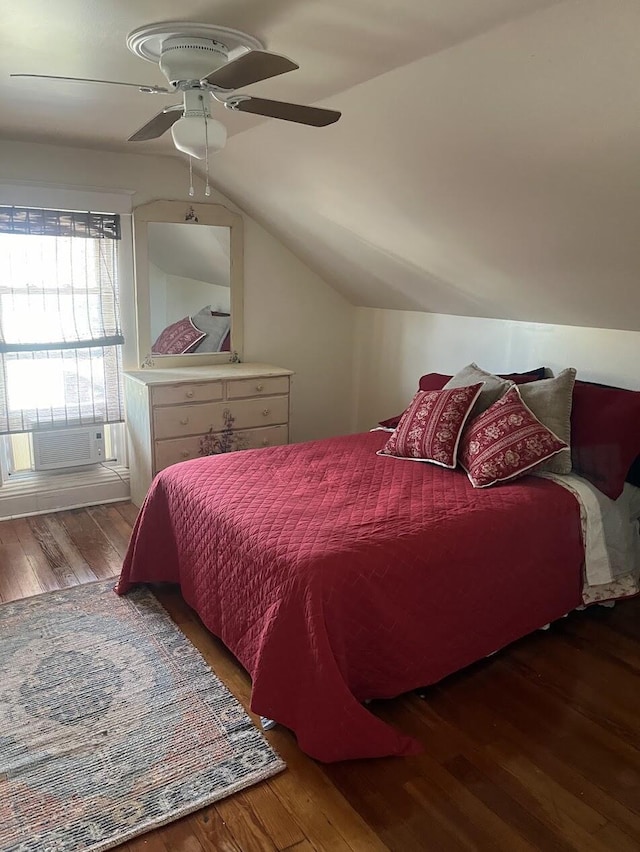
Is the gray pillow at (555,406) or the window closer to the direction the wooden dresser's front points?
the gray pillow

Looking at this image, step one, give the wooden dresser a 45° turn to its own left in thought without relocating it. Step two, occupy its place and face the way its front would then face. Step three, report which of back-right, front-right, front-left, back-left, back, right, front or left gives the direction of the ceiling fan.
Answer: right

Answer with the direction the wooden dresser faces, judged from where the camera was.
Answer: facing the viewer and to the right of the viewer

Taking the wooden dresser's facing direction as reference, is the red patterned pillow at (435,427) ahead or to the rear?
ahead

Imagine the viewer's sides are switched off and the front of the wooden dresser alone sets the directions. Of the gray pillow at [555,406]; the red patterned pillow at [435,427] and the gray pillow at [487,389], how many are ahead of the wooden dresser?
3

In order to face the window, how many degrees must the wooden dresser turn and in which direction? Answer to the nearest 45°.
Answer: approximately 135° to its right

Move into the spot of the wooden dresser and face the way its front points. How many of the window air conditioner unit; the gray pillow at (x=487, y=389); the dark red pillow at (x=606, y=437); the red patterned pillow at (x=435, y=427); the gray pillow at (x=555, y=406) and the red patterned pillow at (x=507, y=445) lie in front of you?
5

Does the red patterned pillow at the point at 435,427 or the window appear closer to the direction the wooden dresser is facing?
the red patterned pillow
